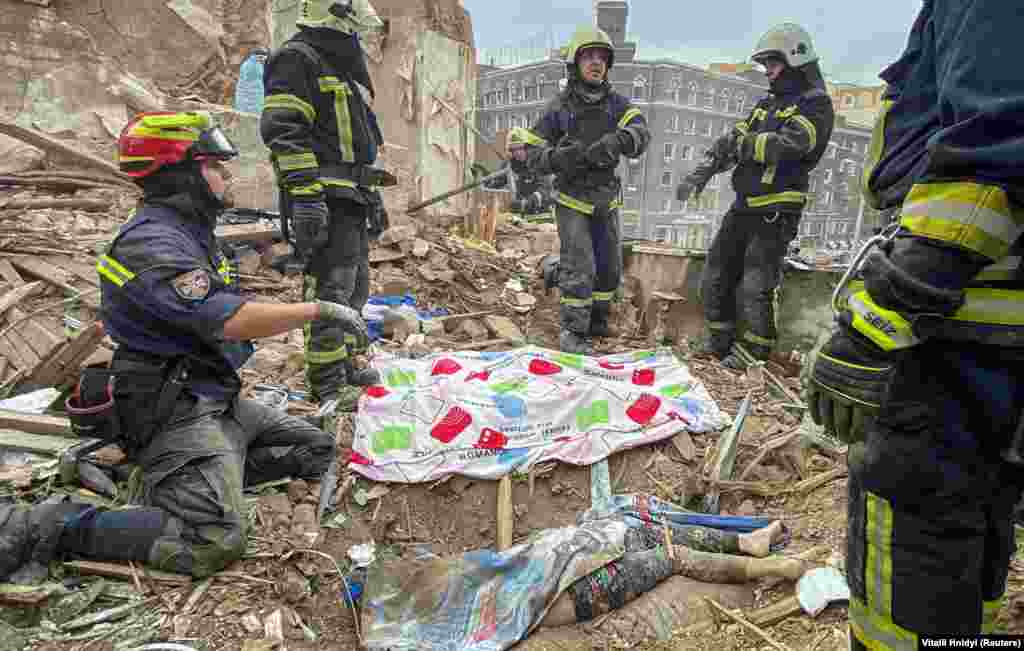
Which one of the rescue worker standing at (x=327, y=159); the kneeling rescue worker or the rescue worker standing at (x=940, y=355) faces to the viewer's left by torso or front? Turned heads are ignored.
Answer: the rescue worker standing at (x=940, y=355)

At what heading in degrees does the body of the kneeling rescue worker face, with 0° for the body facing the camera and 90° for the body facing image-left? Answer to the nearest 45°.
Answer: approximately 270°

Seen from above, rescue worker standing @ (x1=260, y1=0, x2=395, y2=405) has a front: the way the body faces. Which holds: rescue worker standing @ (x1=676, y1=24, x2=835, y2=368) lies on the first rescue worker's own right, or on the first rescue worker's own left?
on the first rescue worker's own left

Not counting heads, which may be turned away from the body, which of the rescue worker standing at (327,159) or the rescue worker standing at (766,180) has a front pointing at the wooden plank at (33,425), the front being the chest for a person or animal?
the rescue worker standing at (766,180)

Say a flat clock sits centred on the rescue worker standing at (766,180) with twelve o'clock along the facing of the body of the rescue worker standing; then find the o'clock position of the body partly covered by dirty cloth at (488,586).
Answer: The body partly covered by dirty cloth is roughly at 11 o'clock from the rescue worker standing.

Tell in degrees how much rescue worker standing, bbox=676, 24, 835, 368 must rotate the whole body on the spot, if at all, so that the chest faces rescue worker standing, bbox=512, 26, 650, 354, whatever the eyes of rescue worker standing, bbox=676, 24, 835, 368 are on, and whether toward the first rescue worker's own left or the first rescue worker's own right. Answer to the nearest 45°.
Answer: approximately 45° to the first rescue worker's own right

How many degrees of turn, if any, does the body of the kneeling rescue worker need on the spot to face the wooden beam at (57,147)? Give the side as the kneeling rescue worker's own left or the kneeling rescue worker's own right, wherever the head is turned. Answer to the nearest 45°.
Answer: approximately 90° to the kneeling rescue worker's own left

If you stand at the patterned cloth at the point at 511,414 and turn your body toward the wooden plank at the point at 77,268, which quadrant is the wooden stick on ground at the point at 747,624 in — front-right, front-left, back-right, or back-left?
back-left

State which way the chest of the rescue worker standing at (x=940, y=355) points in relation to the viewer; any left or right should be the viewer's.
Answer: facing to the left of the viewer

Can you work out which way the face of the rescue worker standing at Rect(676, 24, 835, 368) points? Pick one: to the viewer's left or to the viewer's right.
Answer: to the viewer's left

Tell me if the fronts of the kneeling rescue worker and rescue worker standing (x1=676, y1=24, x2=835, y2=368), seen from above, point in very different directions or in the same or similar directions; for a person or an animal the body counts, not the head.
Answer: very different directions

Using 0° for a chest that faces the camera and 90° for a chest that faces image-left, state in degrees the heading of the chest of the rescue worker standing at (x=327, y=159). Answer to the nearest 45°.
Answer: approximately 315°

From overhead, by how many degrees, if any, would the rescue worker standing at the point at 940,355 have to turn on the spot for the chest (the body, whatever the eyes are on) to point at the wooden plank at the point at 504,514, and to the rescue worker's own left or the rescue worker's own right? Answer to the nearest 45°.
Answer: approximately 45° to the rescue worker's own right
